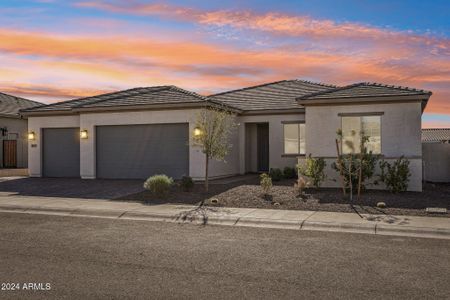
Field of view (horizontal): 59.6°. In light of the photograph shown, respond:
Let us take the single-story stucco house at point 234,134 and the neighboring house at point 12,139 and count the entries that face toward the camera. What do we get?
2

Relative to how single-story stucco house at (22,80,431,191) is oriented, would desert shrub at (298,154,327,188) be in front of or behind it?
in front

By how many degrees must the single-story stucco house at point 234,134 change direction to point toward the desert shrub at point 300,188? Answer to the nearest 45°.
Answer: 0° — it already faces it

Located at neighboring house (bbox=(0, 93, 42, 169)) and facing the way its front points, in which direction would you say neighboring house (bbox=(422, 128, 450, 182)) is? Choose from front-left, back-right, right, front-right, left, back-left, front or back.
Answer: front-left

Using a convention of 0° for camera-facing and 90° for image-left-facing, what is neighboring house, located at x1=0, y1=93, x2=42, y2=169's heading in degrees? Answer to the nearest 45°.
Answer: approximately 0°

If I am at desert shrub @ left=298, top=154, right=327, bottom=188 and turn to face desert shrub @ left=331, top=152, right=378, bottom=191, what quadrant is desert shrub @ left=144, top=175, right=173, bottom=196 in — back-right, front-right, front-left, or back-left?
back-right

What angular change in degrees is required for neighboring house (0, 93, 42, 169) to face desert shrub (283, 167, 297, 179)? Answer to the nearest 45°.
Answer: approximately 45° to its left

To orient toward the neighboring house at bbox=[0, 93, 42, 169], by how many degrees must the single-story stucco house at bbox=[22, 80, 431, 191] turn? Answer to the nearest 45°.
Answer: approximately 135° to its right

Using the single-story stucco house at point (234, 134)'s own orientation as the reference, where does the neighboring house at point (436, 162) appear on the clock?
The neighboring house is roughly at 9 o'clock from the single-story stucco house.

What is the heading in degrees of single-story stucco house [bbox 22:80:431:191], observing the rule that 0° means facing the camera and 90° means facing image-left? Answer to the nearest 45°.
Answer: approximately 0°

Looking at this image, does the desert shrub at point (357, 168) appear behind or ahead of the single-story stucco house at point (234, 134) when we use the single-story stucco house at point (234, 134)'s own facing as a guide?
ahead
